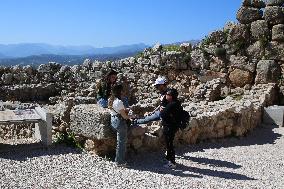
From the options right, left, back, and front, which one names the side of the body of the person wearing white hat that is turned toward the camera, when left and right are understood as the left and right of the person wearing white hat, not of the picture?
left

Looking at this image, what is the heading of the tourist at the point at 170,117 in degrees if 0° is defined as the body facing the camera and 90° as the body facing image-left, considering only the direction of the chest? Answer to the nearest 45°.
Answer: approximately 90°

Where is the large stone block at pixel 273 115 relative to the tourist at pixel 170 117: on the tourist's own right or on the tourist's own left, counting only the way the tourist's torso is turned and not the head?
on the tourist's own right

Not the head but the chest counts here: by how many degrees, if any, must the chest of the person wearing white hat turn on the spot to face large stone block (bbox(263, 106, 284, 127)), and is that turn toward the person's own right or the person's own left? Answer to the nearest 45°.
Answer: approximately 135° to the person's own right

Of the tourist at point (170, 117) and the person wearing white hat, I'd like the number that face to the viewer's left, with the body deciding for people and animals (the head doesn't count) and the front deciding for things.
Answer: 2

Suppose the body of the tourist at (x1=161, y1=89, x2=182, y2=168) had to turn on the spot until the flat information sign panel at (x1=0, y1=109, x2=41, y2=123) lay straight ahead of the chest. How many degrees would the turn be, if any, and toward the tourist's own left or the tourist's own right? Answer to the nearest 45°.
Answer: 0° — they already face it
